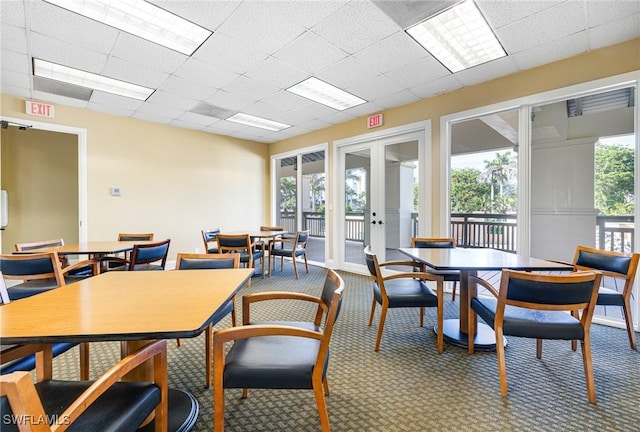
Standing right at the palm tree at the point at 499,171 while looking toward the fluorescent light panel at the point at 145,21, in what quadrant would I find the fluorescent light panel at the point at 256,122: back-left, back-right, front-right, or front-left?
front-right

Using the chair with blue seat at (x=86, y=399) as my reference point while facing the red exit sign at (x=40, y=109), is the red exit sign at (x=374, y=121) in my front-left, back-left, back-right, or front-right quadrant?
front-right

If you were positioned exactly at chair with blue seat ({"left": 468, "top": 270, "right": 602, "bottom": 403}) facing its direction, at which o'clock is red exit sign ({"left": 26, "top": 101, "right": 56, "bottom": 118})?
The red exit sign is roughly at 10 o'clock from the chair with blue seat.

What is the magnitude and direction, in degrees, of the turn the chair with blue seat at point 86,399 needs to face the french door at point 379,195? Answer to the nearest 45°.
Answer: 0° — it already faces it

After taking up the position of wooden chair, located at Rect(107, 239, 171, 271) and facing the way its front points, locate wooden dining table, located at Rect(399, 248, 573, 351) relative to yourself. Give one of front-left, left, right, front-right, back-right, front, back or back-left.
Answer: back

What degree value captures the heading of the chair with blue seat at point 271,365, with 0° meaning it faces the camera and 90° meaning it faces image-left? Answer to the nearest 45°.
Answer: approximately 90°

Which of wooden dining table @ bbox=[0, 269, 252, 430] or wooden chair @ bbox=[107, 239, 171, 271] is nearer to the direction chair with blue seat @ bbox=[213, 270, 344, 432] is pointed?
the wooden dining table

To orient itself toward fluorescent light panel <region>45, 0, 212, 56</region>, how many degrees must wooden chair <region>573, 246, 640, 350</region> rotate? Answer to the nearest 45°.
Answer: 0° — it already faces it
